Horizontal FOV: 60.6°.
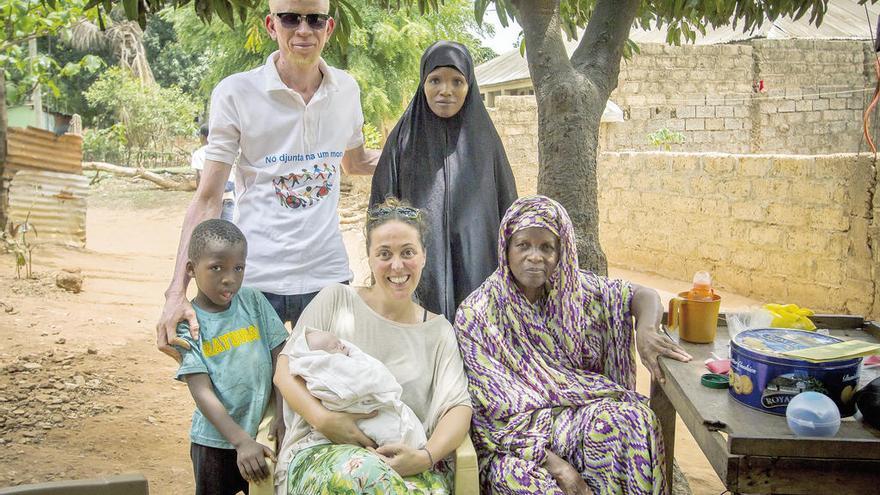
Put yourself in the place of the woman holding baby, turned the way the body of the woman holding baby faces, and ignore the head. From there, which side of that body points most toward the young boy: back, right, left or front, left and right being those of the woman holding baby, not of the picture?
right

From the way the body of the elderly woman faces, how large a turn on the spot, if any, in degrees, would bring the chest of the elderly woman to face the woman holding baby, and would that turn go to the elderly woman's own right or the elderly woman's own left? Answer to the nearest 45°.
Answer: approximately 45° to the elderly woman's own right

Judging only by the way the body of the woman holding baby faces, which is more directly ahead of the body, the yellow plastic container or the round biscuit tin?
the round biscuit tin

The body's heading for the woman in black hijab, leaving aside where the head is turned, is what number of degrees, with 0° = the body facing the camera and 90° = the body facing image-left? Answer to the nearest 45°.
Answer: approximately 0°

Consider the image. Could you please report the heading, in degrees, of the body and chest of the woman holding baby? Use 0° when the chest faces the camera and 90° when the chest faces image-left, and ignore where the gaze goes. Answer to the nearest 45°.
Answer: approximately 0°

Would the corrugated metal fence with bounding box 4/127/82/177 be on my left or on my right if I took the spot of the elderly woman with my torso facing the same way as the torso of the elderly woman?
on my right

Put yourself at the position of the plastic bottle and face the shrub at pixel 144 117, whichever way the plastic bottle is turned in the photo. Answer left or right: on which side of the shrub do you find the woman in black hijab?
left
